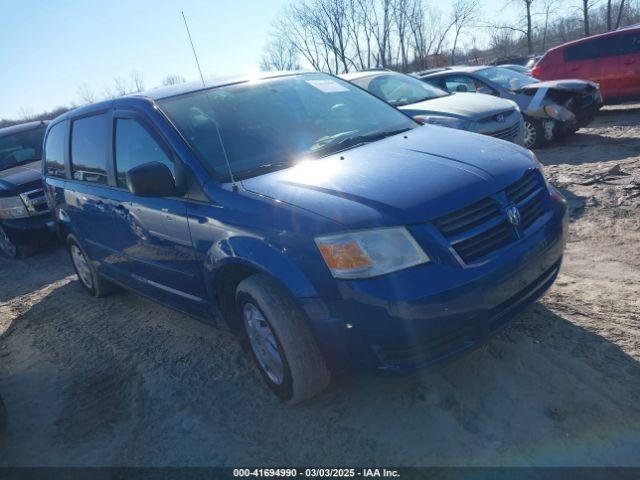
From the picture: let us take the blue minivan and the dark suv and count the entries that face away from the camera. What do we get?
0

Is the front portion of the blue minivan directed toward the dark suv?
no

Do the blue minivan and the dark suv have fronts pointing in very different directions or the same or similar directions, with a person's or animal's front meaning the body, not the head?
same or similar directions

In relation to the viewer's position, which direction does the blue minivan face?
facing the viewer and to the right of the viewer

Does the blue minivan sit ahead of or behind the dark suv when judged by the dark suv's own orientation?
ahead
